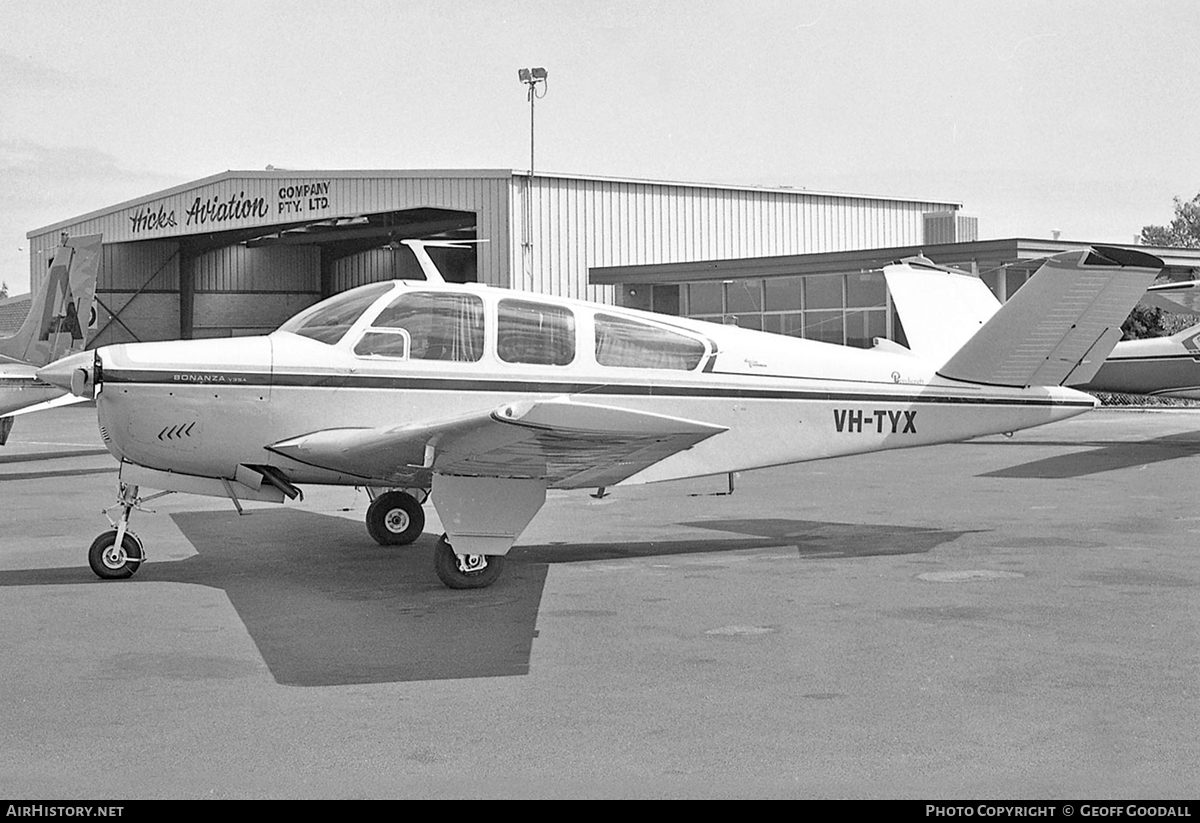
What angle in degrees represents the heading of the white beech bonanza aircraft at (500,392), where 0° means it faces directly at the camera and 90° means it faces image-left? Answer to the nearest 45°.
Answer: approximately 90°

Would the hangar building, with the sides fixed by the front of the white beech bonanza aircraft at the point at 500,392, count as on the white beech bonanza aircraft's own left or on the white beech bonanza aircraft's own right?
on the white beech bonanza aircraft's own right

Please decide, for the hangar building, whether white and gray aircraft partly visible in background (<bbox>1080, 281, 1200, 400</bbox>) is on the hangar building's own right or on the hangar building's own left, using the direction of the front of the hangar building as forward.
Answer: on the hangar building's own left

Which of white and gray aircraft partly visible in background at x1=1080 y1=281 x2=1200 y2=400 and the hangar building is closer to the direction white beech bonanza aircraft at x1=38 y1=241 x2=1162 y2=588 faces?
the hangar building

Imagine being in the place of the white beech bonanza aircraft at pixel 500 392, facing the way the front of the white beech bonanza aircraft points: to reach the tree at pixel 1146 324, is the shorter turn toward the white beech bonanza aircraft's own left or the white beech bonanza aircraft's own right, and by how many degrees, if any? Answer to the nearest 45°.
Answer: approximately 135° to the white beech bonanza aircraft's own right

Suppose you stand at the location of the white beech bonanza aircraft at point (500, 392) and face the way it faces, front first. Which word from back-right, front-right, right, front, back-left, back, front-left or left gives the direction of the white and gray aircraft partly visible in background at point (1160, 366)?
back-right

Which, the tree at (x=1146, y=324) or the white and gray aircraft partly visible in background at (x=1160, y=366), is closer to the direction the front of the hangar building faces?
the white and gray aircraft partly visible in background

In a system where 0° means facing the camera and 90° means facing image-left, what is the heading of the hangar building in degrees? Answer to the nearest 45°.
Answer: approximately 45°
